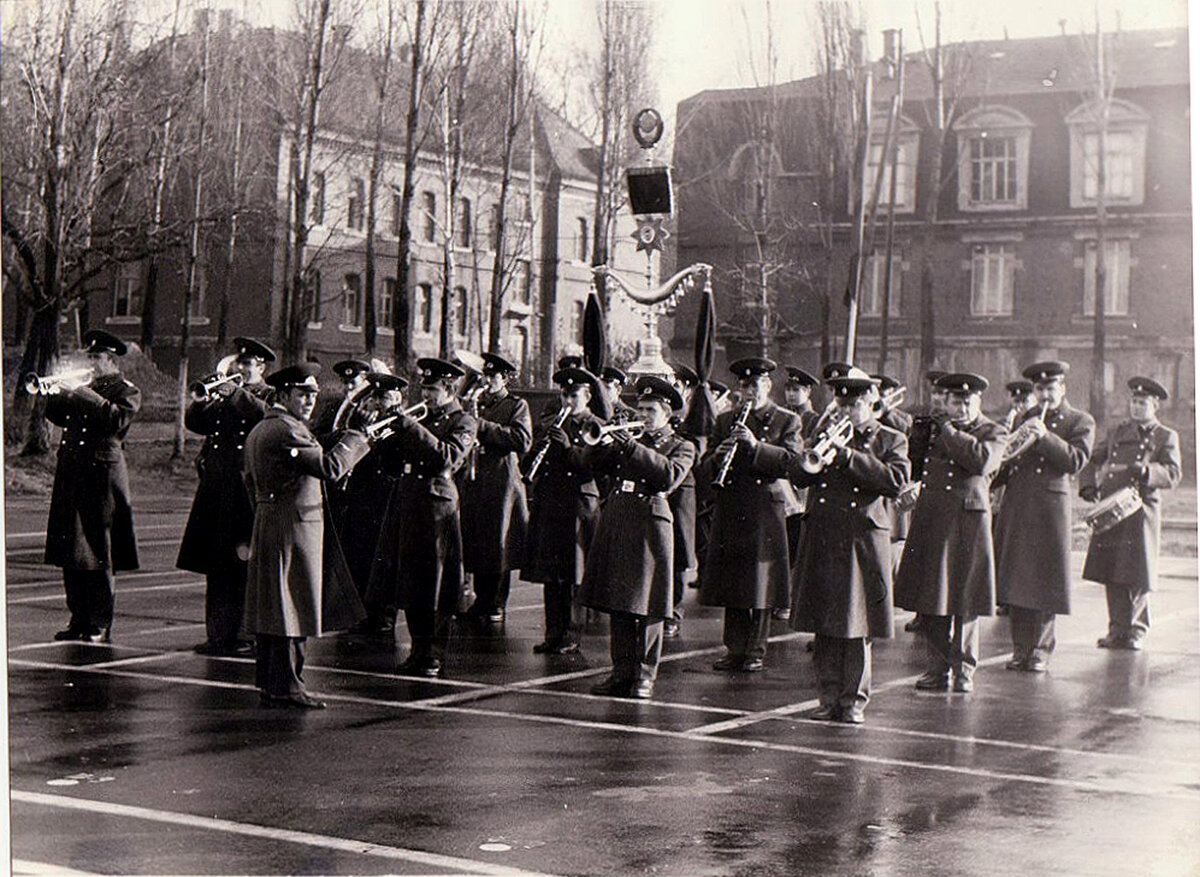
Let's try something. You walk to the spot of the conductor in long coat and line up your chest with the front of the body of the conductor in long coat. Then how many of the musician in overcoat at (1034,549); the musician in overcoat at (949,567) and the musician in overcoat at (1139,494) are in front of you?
3

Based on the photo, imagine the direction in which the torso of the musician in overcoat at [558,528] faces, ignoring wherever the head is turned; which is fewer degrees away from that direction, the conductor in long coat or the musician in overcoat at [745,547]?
the conductor in long coat

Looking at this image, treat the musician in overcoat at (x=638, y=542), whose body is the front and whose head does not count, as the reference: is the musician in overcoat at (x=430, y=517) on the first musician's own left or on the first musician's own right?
on the first musician's own right

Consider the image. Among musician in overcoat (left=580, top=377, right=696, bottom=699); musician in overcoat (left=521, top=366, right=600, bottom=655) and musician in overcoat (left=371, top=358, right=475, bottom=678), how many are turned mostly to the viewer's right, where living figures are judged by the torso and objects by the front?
0

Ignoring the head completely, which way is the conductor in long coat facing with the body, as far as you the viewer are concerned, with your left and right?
facing to the right of the viewer

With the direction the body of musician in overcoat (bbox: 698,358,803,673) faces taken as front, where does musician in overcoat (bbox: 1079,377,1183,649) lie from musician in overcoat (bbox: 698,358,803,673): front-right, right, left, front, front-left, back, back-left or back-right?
left

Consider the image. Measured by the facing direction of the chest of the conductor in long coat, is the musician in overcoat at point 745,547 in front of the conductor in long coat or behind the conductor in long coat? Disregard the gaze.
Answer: in front

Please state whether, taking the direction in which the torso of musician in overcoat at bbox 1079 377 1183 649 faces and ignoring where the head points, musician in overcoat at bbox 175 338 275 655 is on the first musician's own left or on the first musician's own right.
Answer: on the first musician's own right

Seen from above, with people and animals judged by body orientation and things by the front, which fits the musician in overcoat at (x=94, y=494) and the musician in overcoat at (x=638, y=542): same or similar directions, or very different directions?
same or similar directions

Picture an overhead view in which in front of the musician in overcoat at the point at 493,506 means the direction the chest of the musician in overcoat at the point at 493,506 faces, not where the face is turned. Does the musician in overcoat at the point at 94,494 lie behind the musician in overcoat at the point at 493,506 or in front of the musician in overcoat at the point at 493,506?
in front

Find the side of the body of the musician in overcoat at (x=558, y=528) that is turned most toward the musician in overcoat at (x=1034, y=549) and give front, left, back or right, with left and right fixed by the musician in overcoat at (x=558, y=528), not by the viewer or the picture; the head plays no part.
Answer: left

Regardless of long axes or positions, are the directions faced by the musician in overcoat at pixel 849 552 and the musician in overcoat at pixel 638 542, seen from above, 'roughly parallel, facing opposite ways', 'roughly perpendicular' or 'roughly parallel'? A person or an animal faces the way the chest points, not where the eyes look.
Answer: roughly parallel

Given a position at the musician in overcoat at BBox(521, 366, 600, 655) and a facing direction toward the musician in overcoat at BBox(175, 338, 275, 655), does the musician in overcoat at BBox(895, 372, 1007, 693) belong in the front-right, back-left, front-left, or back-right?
back-left

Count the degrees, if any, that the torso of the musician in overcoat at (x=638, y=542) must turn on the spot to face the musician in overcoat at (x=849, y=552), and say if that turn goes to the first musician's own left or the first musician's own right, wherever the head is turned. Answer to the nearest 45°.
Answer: approximately 90° to the first musician's own left

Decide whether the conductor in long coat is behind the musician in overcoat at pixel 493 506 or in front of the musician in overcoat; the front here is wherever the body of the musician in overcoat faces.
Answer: in front

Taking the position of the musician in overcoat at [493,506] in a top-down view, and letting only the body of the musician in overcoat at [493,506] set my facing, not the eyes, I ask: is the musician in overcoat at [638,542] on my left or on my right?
on my left

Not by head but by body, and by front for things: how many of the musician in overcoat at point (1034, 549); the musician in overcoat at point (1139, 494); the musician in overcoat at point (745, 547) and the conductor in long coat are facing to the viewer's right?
1

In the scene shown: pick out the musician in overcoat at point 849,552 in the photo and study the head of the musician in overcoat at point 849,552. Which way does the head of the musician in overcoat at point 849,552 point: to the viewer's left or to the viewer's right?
to the viewer's left

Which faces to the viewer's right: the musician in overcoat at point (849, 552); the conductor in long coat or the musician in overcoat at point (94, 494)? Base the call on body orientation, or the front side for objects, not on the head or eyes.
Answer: the conductor in long coat

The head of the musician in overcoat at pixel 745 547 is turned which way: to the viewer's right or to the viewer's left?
to the viewer's left
